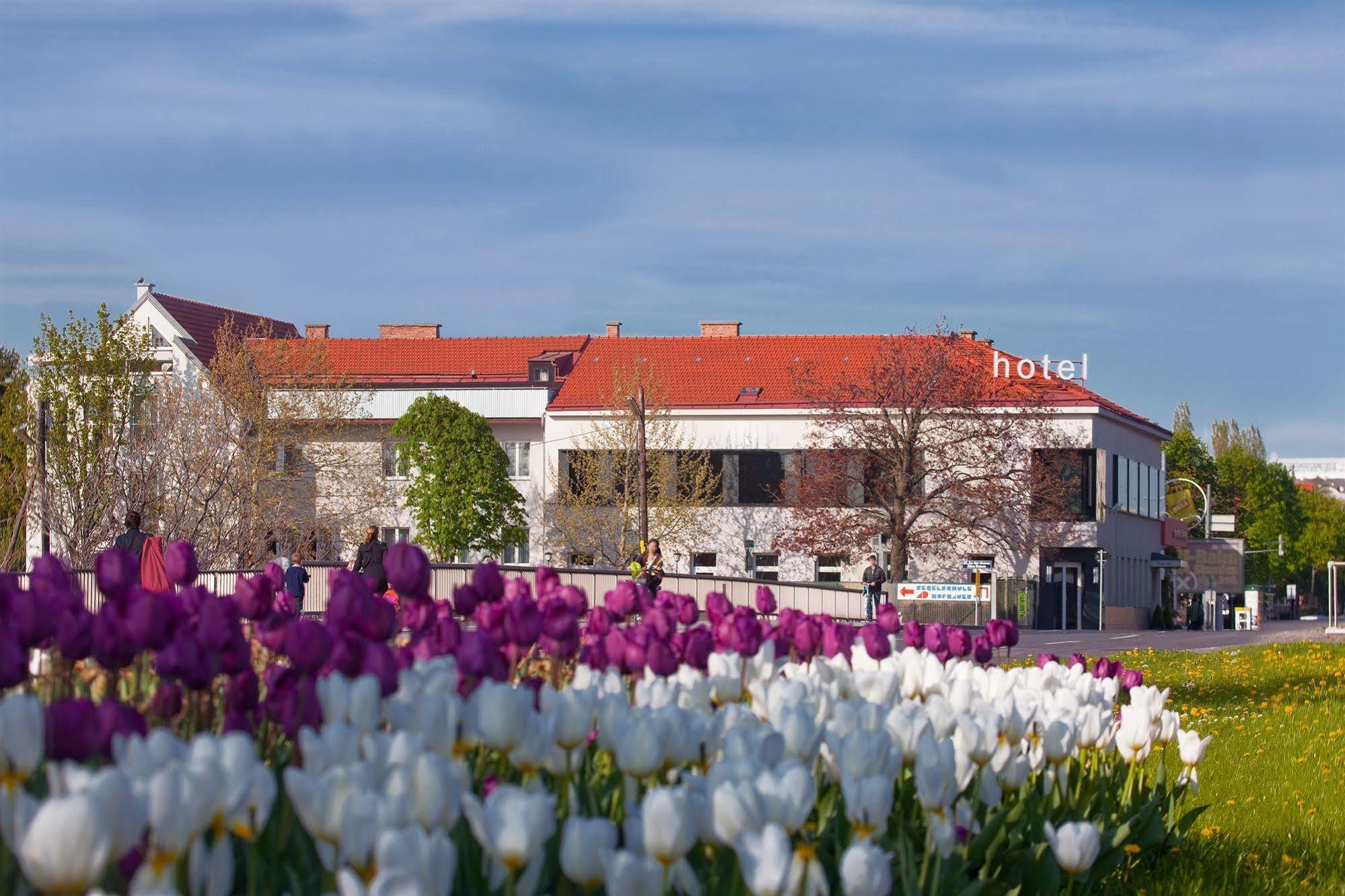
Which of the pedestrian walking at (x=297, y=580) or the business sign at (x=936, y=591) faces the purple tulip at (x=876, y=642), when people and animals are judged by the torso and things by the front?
the business sign

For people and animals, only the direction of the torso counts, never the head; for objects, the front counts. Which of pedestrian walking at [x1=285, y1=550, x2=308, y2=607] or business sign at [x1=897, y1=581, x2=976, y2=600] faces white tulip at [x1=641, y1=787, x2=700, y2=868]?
the business sign

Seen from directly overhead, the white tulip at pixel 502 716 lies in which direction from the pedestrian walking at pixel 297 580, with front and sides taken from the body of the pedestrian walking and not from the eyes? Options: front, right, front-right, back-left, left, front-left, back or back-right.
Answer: back

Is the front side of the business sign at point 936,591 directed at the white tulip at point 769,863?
yes

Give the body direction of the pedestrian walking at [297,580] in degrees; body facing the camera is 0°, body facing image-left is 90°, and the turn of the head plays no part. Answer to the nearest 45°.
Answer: approximately 180°

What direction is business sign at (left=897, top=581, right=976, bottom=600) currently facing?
toward the camera

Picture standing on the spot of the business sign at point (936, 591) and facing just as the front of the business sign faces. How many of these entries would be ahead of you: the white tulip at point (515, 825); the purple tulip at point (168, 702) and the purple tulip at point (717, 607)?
3

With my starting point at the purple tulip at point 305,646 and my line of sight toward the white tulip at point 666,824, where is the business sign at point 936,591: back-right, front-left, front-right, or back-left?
back-left

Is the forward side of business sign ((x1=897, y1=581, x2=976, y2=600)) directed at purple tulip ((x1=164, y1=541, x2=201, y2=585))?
yes

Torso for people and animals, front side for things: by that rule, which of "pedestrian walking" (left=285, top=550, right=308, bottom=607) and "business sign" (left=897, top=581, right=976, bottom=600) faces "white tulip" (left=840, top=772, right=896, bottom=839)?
the business sign

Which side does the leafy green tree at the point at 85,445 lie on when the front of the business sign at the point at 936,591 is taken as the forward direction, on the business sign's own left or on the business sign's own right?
on the business sign's own right

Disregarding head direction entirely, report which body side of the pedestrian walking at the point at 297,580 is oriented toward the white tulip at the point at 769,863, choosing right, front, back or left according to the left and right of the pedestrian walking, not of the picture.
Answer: back

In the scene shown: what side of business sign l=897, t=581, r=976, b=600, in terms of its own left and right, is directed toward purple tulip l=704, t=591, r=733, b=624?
front

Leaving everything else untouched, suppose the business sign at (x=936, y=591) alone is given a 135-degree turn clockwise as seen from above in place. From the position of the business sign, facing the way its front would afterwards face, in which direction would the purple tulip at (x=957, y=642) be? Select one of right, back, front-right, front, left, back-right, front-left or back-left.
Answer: back-left
